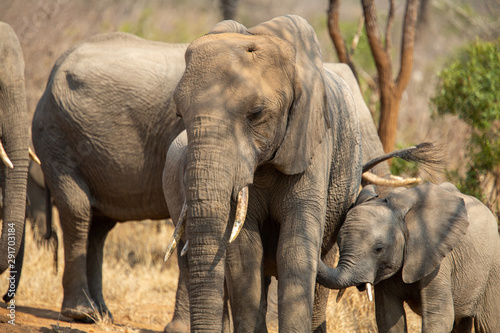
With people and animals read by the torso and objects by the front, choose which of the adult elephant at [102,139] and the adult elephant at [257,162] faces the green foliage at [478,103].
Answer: the adult elephant at [102,139]

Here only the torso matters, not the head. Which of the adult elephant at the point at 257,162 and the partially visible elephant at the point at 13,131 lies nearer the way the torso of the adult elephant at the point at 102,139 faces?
the adult elephant

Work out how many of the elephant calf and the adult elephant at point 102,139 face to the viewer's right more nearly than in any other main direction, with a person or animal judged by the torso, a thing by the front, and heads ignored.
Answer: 1

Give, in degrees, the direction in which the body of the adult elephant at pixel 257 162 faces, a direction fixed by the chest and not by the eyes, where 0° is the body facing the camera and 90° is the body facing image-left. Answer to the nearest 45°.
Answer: approximately 45°

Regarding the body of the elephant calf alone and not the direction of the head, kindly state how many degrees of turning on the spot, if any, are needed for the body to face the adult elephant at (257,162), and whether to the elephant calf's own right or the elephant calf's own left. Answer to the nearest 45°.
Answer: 0° — it already faces it

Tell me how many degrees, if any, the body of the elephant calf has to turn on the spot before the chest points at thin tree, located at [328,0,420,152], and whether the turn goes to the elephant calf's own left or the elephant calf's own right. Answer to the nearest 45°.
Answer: approximately 135° to the elephant calf's own right

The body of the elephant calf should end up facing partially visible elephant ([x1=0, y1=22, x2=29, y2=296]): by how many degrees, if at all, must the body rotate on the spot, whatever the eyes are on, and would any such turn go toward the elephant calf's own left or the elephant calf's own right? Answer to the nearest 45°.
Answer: approximately 45° to the elephant calf's own right

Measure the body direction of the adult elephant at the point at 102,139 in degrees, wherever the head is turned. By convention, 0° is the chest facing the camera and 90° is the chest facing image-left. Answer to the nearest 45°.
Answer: approximately 270°

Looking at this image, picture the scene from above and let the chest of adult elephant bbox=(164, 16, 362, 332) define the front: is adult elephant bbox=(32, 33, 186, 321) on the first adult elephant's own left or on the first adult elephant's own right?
on the first adult elephant's own right

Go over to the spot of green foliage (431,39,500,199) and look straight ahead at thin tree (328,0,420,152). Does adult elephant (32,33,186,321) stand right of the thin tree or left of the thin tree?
left

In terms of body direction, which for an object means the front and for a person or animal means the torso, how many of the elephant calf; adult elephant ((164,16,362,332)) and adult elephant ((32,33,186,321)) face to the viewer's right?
1
